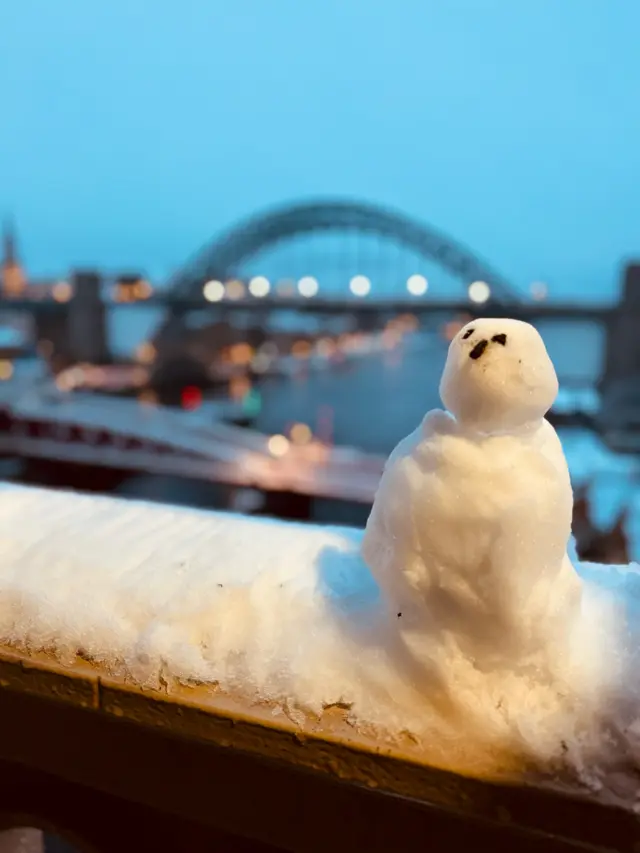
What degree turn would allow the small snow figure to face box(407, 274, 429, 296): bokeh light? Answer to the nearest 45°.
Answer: approximately 135° to its right

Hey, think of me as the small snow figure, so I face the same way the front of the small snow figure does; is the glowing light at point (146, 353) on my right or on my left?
on my right

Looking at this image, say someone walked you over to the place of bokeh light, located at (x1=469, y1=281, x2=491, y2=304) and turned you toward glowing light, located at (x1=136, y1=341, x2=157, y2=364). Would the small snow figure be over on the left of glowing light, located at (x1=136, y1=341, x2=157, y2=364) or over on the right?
left

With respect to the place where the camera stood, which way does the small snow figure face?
facing the viewer and to the left of the viewer

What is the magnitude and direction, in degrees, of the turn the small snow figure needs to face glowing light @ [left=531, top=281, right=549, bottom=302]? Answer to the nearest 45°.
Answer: approximately 135° to its right

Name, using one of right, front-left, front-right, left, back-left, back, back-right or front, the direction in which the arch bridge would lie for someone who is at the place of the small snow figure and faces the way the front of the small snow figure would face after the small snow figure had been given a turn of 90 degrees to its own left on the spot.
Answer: back-left

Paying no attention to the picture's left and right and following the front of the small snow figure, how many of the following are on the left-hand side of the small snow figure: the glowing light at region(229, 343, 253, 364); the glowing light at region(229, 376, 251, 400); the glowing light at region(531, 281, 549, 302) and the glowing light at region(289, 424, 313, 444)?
0

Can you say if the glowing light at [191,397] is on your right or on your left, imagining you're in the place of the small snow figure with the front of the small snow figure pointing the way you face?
on your right

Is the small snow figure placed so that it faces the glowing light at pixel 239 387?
no

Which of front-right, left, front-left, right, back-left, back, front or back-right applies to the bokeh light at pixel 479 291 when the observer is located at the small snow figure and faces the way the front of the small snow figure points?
back-right

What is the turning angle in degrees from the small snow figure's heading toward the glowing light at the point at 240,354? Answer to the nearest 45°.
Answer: approximately 135° to its right

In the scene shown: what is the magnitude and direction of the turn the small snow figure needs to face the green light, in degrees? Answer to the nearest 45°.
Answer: approximately 135° to its right

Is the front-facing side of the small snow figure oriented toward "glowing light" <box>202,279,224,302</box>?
no
